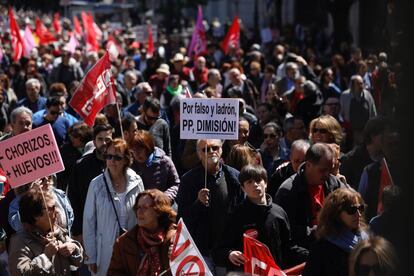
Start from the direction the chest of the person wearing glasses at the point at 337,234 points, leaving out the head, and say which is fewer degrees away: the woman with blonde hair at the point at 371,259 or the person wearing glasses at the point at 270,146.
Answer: the woman with blonde hair

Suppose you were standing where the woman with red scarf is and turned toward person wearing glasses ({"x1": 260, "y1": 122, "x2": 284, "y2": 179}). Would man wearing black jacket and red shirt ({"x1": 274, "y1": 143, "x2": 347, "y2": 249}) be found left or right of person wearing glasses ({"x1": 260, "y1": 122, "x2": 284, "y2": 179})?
right

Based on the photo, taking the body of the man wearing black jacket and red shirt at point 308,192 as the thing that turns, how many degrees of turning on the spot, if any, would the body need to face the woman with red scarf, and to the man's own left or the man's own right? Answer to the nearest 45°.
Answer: approximately 90° to the man's own right

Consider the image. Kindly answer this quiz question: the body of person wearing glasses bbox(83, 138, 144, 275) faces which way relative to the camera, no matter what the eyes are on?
toward the camera

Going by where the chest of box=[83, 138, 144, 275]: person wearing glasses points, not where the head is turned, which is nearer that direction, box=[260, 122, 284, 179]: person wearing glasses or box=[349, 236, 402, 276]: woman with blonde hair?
the woman with blonde hair

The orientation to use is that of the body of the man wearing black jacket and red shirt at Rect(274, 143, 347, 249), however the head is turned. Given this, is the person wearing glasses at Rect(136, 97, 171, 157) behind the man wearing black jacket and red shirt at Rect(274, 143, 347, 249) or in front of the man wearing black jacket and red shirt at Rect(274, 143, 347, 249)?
behind

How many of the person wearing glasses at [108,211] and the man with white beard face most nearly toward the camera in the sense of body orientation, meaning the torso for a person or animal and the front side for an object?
2

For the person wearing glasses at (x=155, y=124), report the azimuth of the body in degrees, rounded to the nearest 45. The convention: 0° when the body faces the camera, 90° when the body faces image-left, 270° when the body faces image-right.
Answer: approximately 45°

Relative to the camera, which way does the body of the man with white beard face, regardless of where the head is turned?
toward the camera

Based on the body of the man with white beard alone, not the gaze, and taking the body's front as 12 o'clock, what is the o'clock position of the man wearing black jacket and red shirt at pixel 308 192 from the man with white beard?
The man wearing black jacket and red shirt is roughly at 10 o'clock from the man with white beard.
